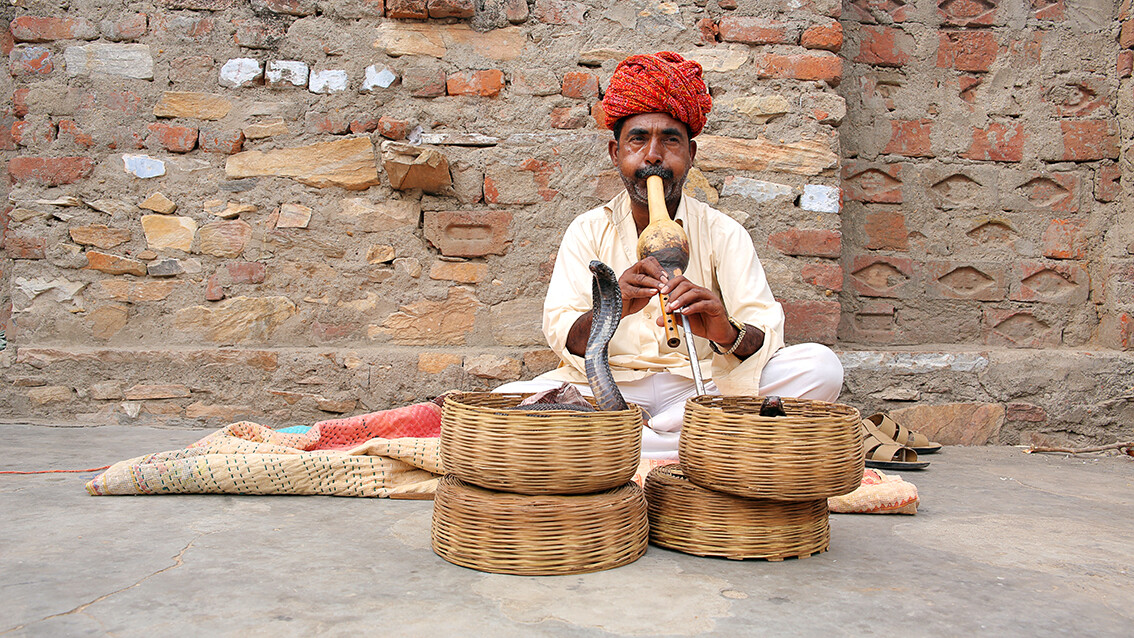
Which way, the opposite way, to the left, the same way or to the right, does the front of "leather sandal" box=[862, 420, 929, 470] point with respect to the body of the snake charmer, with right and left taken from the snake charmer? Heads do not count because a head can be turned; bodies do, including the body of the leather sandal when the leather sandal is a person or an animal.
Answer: to the left

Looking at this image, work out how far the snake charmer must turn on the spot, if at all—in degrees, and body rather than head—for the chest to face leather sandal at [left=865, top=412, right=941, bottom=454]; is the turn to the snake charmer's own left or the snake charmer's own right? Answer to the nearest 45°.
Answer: approximately 135° to the snake charmer's own left

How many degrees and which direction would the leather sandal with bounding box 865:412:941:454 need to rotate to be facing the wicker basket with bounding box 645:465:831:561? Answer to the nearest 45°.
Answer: approximately 90° to its right

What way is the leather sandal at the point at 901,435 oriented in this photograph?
to the viewer's right

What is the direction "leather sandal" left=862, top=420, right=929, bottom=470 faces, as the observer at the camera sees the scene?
facing to the right of the viewer

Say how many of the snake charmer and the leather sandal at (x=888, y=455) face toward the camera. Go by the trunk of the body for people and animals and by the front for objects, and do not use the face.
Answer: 1

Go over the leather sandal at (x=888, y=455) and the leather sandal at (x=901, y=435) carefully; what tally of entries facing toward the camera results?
0

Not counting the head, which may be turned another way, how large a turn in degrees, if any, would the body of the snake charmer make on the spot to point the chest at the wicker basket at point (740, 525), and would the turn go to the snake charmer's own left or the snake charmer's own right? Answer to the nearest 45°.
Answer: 0° — they already face it

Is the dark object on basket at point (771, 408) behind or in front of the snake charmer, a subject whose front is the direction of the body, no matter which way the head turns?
in front

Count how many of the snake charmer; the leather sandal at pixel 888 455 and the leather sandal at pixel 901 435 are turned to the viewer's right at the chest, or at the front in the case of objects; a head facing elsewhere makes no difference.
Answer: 2

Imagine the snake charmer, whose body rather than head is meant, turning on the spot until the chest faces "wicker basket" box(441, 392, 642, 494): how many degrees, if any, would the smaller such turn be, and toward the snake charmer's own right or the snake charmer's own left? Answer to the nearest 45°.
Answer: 0° — they already face it

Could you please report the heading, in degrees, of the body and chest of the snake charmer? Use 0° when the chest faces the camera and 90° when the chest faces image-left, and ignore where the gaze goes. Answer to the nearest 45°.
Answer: approximately 0°
